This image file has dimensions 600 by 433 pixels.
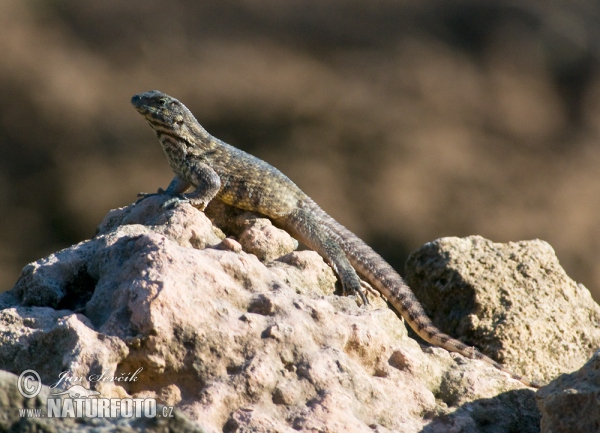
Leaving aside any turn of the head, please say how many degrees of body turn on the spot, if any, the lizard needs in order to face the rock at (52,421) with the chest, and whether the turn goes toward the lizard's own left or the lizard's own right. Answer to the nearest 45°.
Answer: approximately 90° to the lizard's own left

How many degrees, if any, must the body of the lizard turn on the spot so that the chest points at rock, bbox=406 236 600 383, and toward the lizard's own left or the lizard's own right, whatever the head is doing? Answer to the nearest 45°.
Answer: approximately 180°

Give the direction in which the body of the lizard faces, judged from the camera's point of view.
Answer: to the viewer's left
